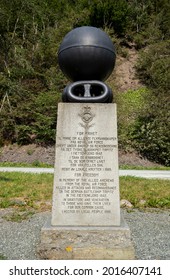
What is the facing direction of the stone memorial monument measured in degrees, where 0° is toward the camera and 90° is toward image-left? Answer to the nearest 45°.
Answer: approximately 0°
